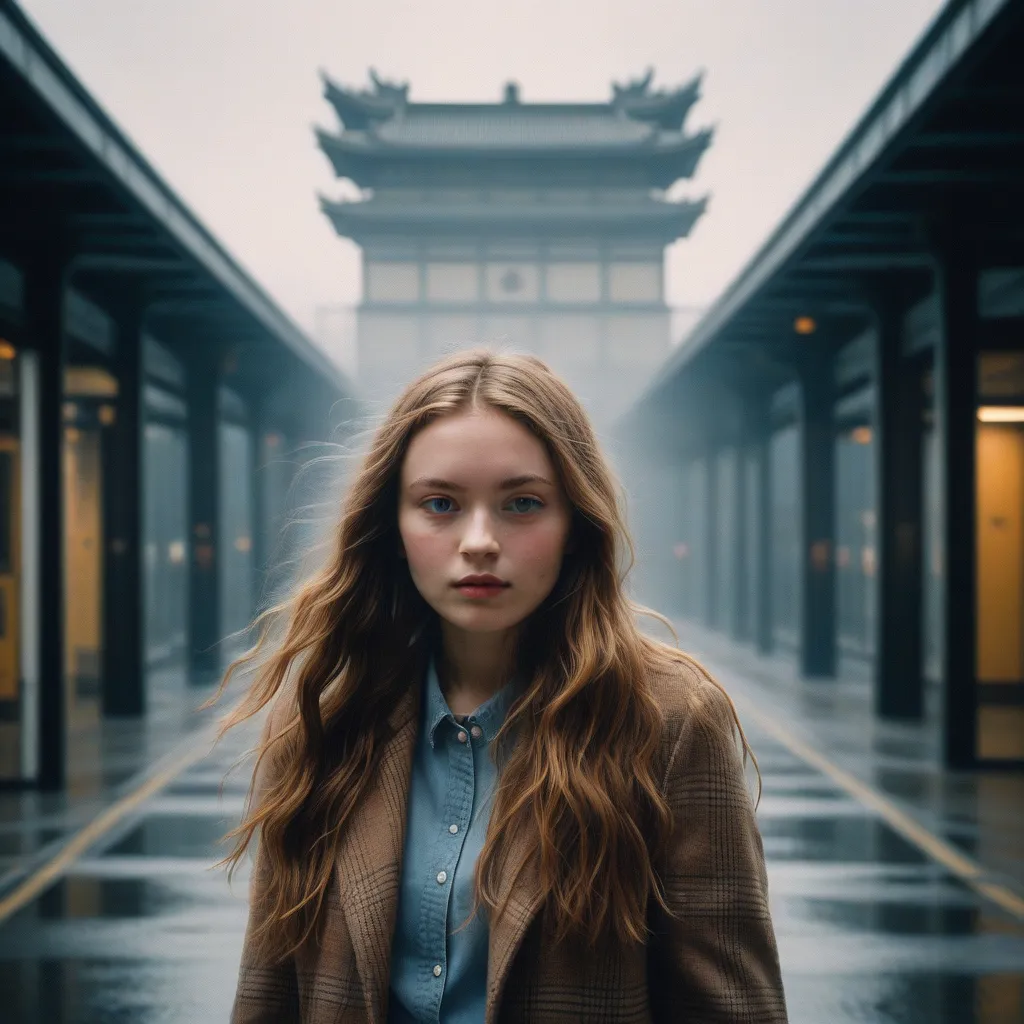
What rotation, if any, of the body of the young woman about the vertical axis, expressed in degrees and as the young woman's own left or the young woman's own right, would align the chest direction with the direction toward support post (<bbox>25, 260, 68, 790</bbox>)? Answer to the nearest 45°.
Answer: approximately 135° to the young woman's own right

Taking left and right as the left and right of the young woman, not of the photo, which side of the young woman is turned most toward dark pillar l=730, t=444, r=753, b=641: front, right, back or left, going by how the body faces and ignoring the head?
back

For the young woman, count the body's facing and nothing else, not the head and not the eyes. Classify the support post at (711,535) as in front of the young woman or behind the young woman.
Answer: behind

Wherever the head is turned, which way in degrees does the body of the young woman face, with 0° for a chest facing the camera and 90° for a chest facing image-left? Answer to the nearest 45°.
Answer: approximately 0°

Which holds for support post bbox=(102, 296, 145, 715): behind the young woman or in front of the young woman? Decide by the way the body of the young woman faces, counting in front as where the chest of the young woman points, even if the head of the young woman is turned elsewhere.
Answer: behind

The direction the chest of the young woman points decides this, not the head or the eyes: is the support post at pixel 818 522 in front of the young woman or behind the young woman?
behind

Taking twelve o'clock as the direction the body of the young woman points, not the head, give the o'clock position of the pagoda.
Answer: The pagoda is roughly at 6 o'clock from the young woman.

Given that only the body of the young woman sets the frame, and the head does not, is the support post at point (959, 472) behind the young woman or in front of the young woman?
behind
